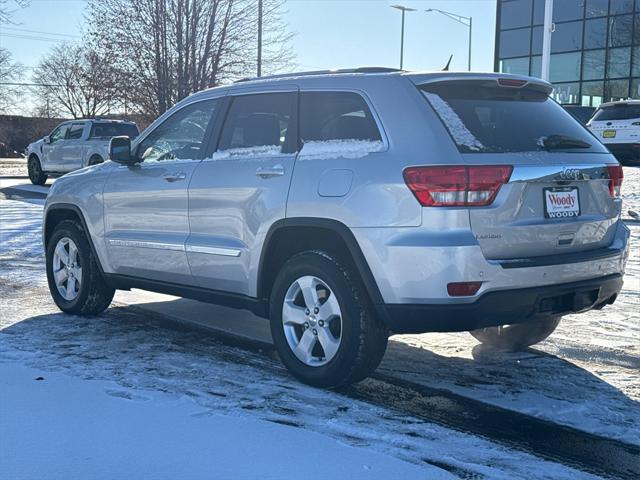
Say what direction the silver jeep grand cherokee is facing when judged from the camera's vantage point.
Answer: facing away from the viewer and to the left of the viewer

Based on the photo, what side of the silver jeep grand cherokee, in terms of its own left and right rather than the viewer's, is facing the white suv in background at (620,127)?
right

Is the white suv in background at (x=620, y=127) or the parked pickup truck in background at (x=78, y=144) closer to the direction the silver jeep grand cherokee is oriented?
the parked pickup truck in background
